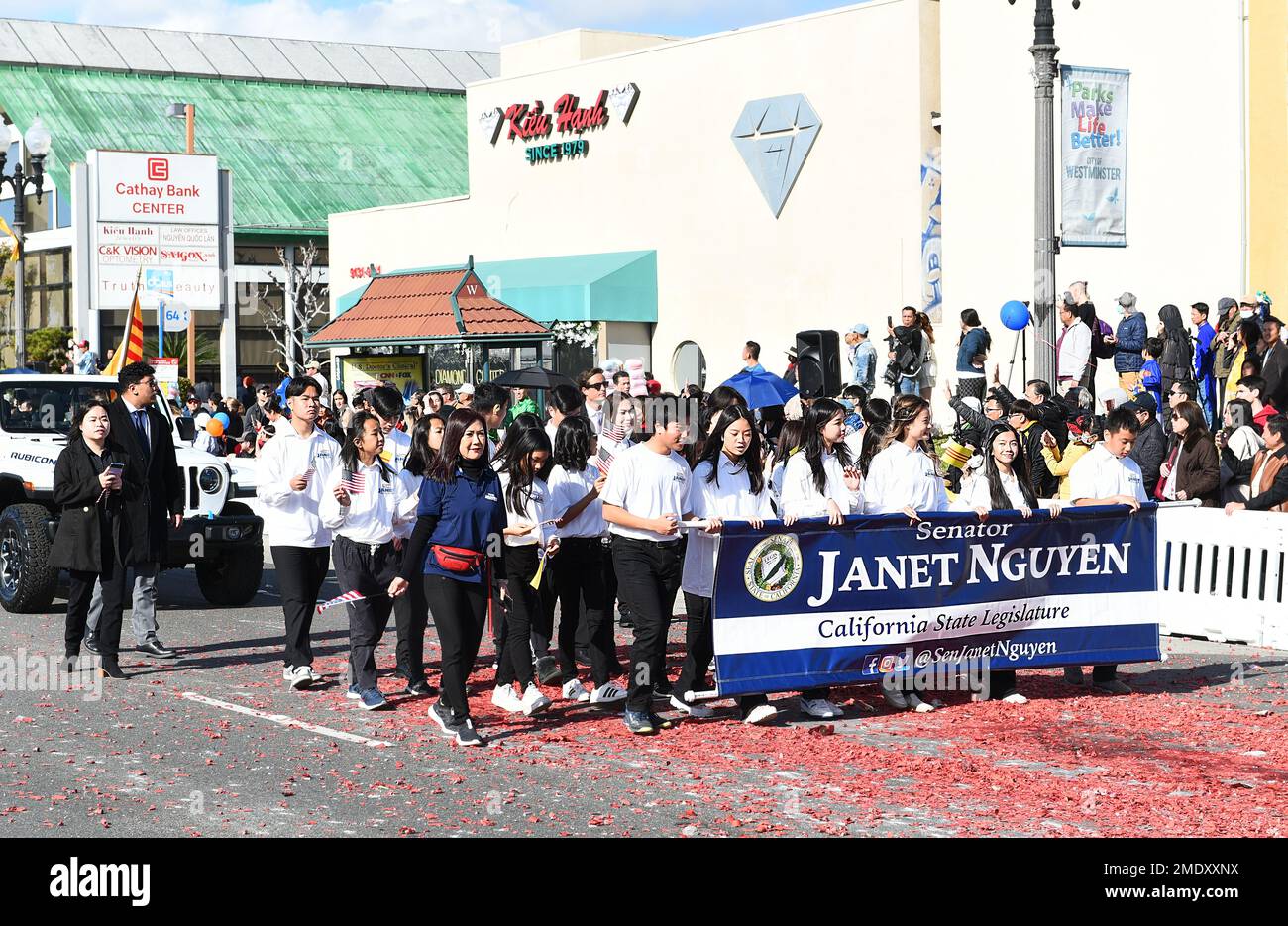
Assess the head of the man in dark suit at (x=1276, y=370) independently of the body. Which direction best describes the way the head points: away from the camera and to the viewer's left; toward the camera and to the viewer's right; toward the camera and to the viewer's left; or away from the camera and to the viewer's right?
toward the camera and to the viewer's left

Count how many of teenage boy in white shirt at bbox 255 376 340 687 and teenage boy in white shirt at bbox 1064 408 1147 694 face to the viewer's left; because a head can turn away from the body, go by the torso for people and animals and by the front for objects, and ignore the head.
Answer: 0

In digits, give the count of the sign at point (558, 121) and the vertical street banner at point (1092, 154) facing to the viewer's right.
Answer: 0

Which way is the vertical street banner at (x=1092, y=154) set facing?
toward the camera

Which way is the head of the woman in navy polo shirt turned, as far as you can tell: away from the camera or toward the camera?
toward the camera

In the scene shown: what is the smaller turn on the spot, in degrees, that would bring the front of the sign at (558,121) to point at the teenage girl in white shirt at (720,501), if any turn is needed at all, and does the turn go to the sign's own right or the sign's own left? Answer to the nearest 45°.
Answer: approximately 45° to the sign's own left

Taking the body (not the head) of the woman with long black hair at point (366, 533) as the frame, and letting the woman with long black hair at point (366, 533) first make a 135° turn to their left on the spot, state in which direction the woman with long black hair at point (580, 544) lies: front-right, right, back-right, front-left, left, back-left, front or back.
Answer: right

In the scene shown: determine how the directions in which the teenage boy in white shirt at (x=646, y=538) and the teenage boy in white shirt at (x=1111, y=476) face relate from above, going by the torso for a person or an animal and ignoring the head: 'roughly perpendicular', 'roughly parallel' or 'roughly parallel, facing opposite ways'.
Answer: roughly parallel

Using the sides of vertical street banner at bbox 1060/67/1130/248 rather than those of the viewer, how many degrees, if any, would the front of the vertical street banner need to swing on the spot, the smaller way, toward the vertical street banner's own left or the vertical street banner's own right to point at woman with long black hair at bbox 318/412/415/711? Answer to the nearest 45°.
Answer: approximately 45° to the vertical street banner's own right
